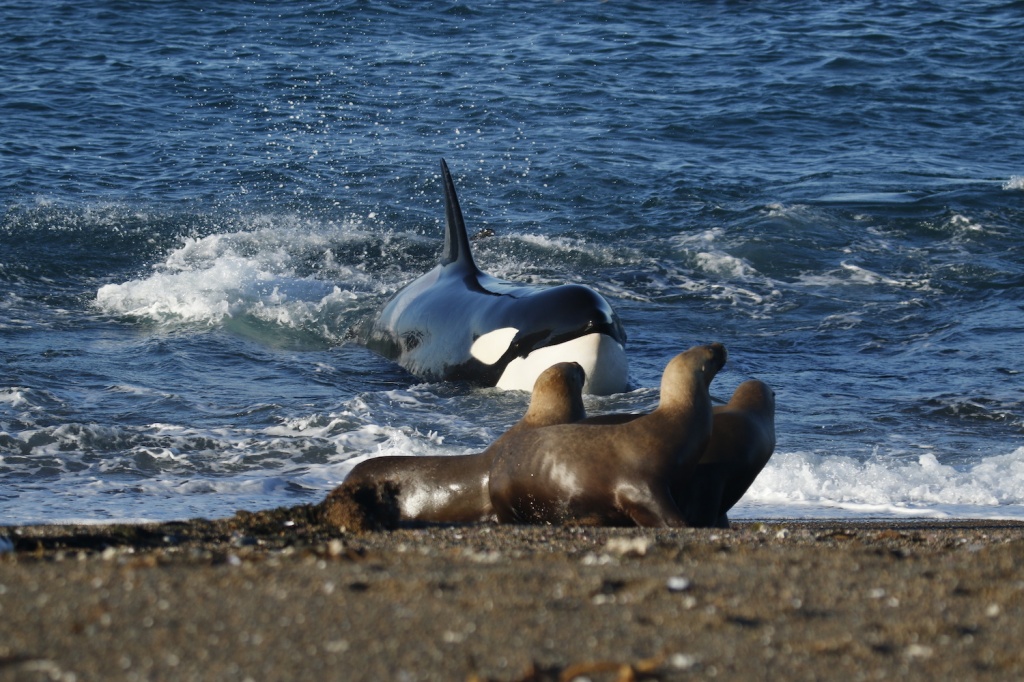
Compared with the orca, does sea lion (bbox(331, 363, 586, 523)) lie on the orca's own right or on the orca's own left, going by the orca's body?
on the orca's own right

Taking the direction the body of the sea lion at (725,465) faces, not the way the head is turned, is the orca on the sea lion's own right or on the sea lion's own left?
on the sea lion's own left

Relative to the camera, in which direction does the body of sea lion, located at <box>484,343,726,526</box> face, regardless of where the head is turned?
to the viewer's right

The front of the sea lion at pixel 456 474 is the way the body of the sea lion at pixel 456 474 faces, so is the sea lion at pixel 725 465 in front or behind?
in front

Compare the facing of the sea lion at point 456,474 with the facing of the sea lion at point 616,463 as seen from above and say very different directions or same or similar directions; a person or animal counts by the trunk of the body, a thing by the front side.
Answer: same or similar directions

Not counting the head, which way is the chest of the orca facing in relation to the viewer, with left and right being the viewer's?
facing the viewer and to the right of the viewer

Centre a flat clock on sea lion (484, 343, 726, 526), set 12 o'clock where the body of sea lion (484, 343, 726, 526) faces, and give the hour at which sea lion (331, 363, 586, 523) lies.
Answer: sea lion (331, 363, 586, 523) is roughly at 7 o'clock from sea lion (484, 343, 726, 526).

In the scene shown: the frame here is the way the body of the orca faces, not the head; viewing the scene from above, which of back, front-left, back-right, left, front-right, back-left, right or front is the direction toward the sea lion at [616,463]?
front-right

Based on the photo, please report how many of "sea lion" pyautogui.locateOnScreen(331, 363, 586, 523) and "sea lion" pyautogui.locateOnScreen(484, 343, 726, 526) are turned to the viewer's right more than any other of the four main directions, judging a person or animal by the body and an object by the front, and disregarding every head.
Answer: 2

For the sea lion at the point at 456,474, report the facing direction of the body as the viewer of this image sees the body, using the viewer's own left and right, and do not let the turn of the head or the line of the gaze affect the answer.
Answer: facing to the right of the viewer
